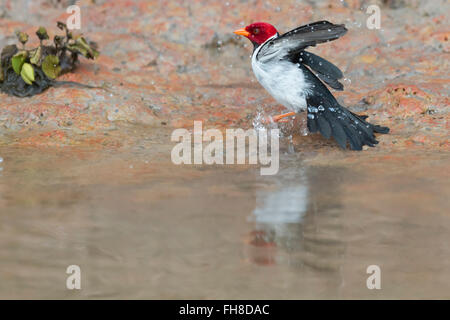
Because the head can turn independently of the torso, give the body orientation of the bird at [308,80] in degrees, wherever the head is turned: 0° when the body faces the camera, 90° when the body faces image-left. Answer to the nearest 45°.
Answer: approximately 90°
